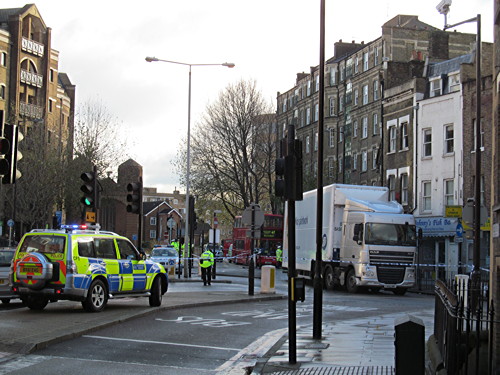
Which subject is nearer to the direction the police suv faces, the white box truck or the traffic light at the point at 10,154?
the white box truck

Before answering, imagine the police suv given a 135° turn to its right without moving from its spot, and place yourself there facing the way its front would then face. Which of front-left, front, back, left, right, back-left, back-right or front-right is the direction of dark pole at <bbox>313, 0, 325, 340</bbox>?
front-left

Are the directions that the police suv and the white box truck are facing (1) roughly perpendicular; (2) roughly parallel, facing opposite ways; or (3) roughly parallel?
roughly perpendicular
